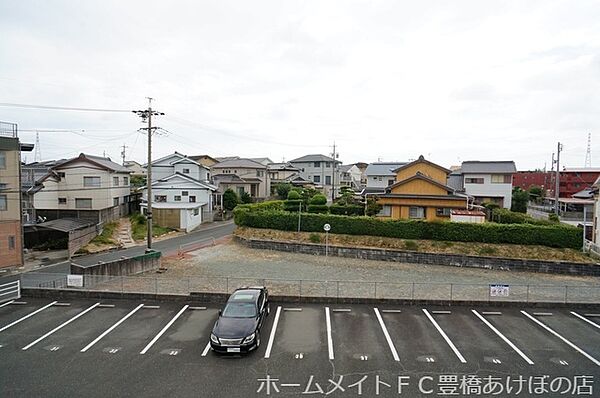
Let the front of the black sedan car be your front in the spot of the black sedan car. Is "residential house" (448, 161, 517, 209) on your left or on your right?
on your left

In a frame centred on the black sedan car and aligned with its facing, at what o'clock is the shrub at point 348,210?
The shrub is roughly at 7 o'clock from the black sedan car.

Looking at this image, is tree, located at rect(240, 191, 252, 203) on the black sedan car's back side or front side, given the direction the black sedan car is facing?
on the back side

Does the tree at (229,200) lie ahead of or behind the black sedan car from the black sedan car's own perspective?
behind

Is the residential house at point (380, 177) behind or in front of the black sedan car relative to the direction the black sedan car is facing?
behind

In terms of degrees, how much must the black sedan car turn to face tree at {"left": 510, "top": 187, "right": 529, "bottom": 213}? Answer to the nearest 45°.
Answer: approximately 135° to its left

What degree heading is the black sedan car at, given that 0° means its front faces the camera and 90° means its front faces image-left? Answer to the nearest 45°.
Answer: approximately 0°

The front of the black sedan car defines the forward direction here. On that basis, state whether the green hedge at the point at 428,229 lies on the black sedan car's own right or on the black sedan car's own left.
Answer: on the black sedan car's own left
